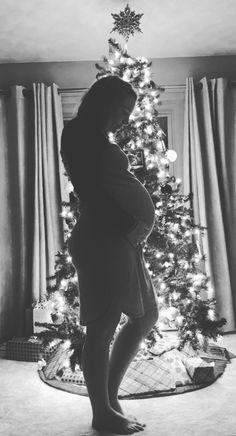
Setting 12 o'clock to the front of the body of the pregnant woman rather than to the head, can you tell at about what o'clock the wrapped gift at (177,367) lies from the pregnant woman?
The wrapped gift is roughly at 10 o'clock from the pregnant woman.

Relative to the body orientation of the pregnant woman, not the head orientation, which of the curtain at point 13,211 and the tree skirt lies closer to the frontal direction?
the tree skirt

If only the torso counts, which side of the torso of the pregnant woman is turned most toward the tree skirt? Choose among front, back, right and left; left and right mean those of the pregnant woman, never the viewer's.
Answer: left

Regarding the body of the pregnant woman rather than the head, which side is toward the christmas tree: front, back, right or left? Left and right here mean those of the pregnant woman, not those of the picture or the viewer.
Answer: left

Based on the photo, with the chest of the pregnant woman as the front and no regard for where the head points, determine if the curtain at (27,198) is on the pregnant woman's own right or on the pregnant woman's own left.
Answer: on the pregnant woman's own left

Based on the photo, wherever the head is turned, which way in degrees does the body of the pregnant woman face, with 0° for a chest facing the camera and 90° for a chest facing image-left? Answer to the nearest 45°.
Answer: approximately 270°

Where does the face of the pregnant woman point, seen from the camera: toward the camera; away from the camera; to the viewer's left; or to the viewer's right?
to the viewer's right

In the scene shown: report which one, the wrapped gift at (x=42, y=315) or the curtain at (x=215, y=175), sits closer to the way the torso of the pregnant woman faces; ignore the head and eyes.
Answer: the curtain

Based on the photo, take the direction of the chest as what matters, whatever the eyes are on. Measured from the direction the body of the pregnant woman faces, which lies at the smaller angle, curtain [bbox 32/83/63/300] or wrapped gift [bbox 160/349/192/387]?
the wrapped gift
